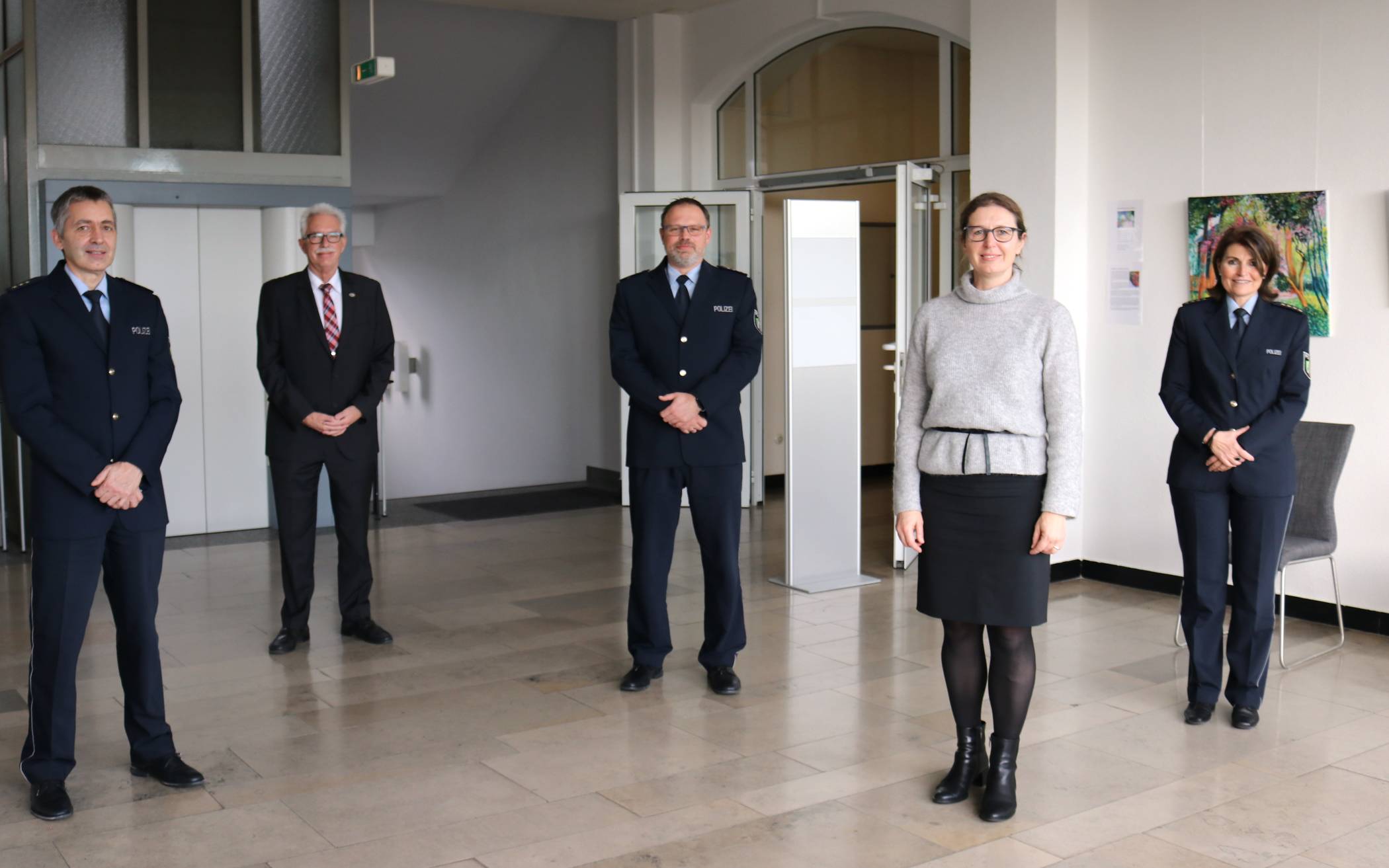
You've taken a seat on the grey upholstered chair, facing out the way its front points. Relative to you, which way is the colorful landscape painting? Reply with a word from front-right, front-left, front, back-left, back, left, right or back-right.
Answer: back-right

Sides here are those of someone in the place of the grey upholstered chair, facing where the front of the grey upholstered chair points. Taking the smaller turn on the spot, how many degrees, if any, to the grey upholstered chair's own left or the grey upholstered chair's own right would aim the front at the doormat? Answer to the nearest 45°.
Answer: approximately 90° to the grey upholstered chair's own right

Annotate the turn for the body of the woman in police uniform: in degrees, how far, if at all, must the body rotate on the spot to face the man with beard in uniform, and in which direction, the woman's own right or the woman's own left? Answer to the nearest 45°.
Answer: approximately 90° to the woman's own right

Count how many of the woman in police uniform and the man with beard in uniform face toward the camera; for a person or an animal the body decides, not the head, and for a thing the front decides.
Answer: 2

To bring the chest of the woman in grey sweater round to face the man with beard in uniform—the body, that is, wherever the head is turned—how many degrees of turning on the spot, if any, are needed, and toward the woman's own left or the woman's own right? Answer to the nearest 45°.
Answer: approximately 135° to the woman's own right

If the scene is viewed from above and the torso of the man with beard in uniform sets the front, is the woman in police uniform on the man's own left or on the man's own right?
on the man's own left

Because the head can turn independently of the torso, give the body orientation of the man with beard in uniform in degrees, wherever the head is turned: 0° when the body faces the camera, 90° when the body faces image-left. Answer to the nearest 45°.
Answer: approximately 0°
